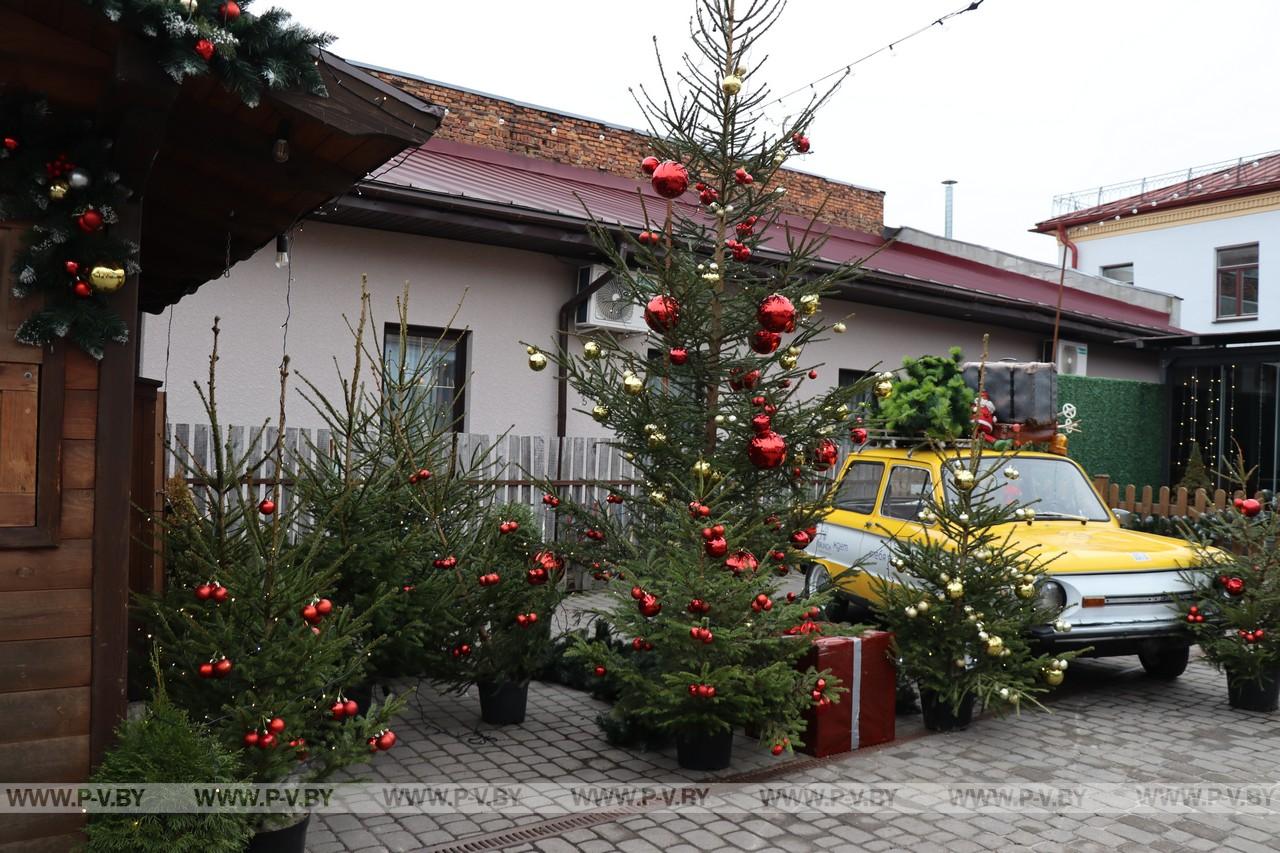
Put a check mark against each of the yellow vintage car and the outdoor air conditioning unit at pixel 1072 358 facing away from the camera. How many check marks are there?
0

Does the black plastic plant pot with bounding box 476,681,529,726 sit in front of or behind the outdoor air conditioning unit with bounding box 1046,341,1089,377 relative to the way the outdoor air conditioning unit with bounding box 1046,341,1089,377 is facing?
in front

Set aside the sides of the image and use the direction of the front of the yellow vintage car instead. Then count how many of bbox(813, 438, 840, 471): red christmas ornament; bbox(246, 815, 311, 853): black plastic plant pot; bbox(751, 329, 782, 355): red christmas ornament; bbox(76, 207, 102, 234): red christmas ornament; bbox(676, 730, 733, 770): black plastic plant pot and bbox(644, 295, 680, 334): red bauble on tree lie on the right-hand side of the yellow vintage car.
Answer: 6

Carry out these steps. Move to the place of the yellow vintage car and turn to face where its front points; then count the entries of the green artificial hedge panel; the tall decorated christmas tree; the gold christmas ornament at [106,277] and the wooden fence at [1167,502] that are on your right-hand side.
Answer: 2

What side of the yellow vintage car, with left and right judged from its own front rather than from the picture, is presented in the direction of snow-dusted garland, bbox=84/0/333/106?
right

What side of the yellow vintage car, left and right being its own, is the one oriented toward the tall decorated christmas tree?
right

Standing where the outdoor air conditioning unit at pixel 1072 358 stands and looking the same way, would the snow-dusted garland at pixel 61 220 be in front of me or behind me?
in front

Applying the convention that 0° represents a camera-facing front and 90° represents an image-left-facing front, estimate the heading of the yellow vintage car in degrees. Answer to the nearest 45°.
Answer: approximately 315°

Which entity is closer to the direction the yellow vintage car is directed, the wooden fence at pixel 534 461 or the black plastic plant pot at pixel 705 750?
the black plastic plant pot
